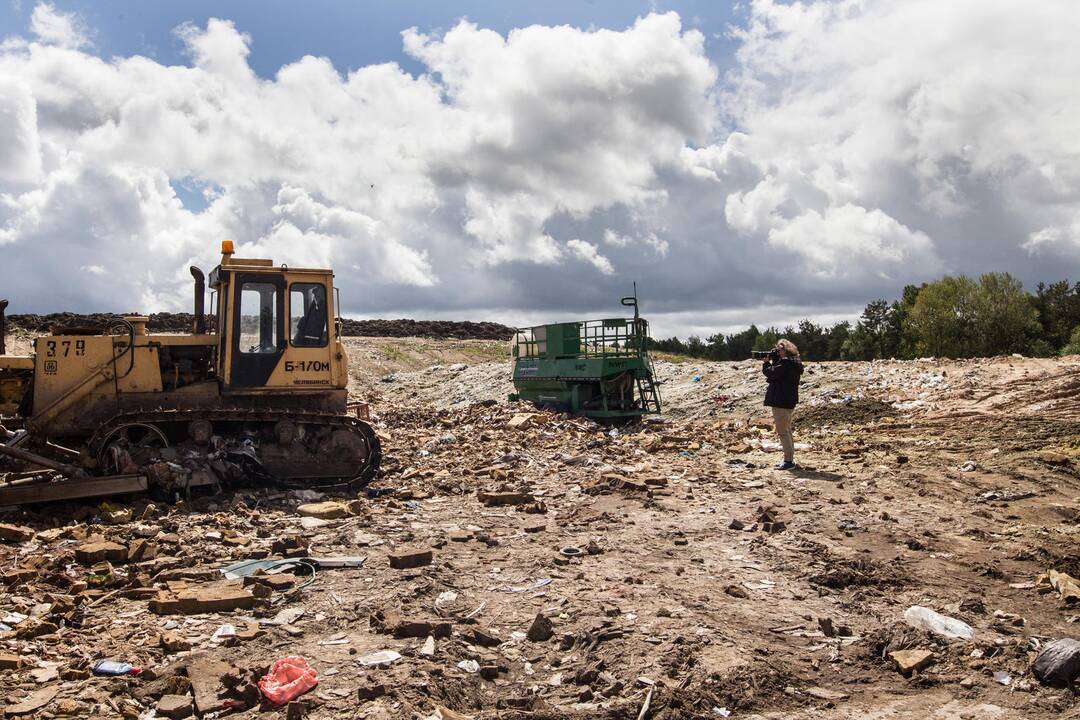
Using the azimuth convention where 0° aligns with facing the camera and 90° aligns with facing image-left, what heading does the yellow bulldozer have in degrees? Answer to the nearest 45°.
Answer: approximately 90°

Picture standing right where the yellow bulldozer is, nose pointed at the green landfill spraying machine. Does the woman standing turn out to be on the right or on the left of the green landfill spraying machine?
right

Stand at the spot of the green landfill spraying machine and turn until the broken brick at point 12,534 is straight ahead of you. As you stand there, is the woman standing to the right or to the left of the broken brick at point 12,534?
left

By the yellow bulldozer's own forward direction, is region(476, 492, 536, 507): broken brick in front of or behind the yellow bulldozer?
behind

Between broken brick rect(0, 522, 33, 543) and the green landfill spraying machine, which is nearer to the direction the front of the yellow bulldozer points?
the broken brick

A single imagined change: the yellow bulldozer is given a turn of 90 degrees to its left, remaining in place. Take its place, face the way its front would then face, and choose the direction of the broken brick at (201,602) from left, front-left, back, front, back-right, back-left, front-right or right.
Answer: front

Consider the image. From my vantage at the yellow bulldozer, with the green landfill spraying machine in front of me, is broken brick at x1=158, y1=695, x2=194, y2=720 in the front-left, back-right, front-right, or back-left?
back-right

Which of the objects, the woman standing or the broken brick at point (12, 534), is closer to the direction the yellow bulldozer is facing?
the broken brick

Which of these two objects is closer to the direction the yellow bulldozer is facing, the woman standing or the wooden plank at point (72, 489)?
the wooden plank

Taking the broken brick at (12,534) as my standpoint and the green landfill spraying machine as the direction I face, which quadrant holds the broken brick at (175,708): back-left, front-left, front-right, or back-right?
back-right

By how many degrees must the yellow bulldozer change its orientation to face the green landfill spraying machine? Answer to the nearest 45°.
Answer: approximately 135° to its right

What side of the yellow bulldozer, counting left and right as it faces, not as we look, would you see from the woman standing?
back

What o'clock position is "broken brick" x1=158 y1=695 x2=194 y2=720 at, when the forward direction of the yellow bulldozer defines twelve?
The broken brick is roughly at 9 o'clock from the yellow bulldozer.
